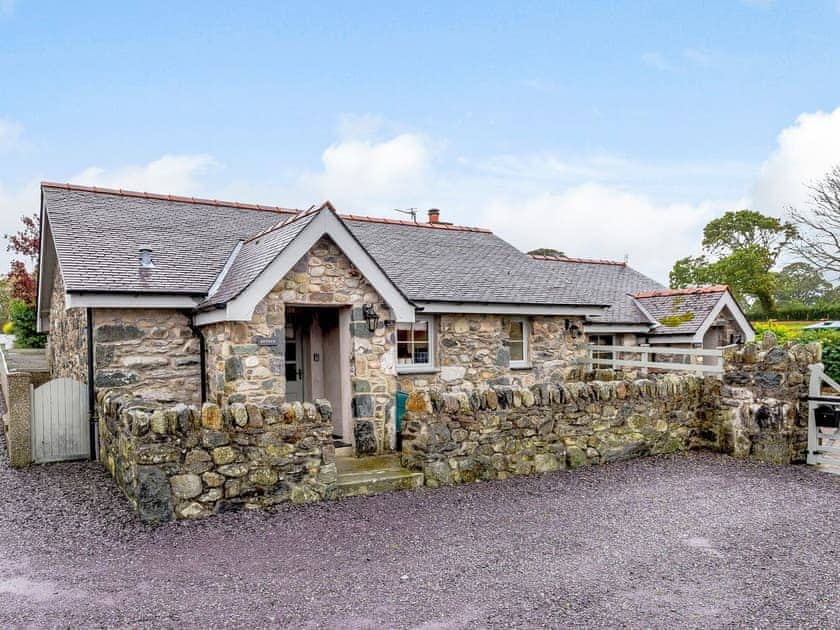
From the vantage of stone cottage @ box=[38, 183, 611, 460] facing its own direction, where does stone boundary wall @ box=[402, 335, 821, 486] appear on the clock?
The stone boundary wall is roughly at 11 o'clock from the stone cottage.

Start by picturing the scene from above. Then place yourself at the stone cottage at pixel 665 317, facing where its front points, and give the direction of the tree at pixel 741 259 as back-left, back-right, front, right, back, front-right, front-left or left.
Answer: back-left

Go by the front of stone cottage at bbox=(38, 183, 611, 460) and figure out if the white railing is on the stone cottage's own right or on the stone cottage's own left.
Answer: on the stone cottage's own left

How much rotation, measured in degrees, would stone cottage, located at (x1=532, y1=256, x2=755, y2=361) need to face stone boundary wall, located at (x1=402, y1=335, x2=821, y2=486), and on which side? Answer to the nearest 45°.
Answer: approximately 45° to its right

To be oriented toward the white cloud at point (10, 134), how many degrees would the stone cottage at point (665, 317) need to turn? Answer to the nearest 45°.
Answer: approximately 135° to its right

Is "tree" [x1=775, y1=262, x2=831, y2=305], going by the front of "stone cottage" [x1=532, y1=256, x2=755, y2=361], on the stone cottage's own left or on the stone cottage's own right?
on the stone cottage's own left

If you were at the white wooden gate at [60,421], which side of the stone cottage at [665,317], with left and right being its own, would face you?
right

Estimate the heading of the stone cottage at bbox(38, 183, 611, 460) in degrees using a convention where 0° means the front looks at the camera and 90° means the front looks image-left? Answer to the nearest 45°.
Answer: approximately 315°

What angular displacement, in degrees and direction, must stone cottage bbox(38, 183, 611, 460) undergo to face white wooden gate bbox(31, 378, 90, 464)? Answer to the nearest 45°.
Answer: approximately 135° to its right
